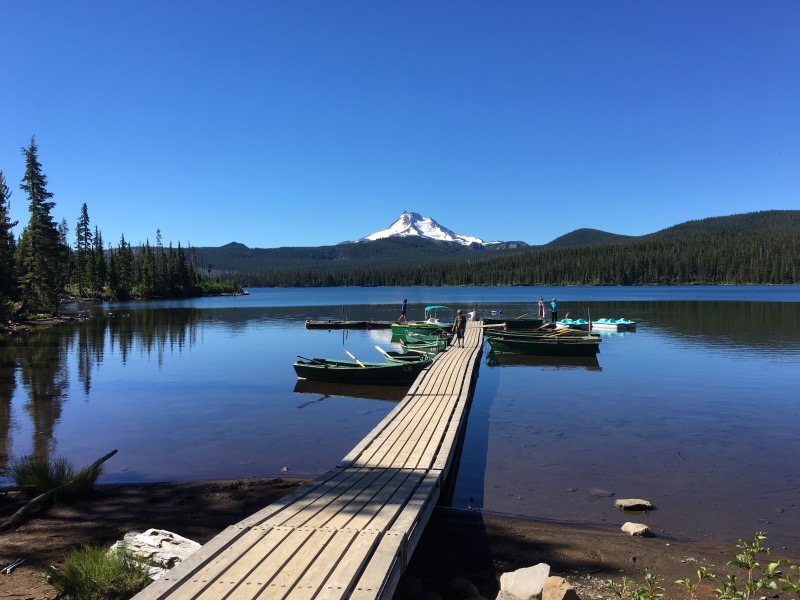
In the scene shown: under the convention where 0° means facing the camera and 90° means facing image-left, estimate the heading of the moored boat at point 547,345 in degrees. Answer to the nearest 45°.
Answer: approximately 90°

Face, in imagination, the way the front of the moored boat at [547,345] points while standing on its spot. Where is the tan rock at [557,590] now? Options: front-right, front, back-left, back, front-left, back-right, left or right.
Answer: left

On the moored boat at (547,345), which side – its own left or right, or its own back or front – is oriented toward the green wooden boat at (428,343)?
front
